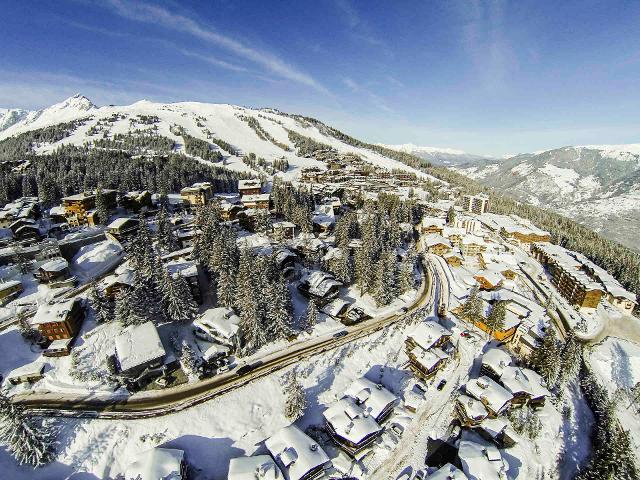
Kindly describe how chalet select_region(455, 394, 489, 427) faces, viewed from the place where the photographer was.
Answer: facing the viewer and to the left of the viewer

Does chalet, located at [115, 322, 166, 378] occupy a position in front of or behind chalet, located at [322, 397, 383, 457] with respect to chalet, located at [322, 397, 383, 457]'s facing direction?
behind

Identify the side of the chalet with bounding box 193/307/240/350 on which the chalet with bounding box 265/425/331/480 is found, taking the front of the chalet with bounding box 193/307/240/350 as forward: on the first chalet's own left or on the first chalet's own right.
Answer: on the first chalet's own left

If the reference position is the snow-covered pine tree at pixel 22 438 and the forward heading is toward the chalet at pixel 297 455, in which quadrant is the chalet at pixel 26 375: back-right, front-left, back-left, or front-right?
back-left

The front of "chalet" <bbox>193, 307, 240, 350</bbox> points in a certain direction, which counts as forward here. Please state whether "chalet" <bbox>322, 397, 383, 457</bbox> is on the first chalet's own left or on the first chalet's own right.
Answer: on the first chalet's own left

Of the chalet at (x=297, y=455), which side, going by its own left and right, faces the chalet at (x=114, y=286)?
back

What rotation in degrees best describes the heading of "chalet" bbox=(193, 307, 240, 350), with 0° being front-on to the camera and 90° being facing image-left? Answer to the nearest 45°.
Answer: approximately 45°

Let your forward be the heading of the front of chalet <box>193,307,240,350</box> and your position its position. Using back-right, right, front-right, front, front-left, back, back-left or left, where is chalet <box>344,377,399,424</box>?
left

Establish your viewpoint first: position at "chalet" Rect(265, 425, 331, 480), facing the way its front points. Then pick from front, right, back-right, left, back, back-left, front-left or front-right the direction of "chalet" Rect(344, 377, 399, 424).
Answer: left

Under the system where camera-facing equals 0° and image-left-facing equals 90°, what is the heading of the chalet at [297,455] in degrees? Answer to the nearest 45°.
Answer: approximately 315°

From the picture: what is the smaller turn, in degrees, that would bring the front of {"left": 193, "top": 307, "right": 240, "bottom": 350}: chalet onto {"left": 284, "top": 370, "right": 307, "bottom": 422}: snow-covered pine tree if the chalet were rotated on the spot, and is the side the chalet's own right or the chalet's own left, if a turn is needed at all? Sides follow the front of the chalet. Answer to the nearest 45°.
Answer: approximately 90° to the chalet's own left

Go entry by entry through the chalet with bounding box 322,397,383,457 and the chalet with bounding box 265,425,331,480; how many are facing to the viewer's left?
0

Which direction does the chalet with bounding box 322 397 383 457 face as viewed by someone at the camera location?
facing the viewer and to the right of the viewer

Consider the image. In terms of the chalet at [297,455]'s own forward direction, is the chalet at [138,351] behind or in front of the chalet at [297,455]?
behind

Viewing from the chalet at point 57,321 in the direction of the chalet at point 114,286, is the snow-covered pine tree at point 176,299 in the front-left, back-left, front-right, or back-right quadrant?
front-right

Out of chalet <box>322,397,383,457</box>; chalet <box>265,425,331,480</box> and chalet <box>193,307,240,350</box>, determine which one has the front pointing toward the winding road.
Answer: chalet <box>193,307,240,350</box>
